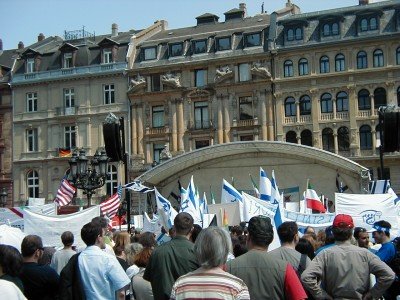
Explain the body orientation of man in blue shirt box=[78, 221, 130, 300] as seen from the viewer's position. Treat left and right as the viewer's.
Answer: facing away from the viewer and to the right of the viewer

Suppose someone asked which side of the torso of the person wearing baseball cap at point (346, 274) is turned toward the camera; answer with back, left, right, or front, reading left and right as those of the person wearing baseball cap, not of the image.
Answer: back

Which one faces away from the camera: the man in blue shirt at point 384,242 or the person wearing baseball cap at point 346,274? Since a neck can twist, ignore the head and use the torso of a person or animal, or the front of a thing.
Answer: the person wearing baseball cap

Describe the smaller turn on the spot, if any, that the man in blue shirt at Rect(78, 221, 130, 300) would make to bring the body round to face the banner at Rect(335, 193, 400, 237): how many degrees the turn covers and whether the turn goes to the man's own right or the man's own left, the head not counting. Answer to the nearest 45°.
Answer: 0° — they already face it

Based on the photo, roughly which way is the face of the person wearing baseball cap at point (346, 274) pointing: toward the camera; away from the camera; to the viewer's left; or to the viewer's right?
away from the camera

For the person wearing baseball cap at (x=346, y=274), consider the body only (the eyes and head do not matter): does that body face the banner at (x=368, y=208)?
yes

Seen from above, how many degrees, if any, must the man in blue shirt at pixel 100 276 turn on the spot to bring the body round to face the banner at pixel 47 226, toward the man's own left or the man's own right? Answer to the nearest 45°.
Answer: approximately 45° to the man's own left

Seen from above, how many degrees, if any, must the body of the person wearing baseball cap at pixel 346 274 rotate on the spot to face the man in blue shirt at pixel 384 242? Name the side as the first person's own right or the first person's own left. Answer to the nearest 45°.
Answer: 0° — they already face them
